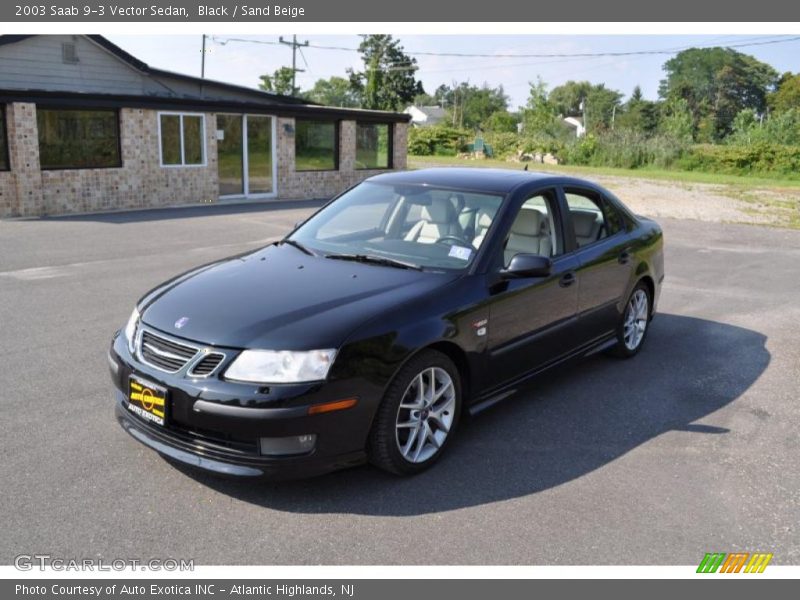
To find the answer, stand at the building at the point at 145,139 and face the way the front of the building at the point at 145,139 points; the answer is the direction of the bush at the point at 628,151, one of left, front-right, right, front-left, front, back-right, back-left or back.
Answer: left

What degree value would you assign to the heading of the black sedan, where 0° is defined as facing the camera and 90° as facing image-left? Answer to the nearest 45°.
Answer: approximately 45°

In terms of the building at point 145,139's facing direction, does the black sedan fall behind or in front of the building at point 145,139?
in front

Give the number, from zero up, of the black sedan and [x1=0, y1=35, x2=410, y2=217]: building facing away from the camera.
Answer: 0

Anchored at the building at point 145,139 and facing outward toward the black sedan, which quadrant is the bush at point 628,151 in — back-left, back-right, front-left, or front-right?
back-left

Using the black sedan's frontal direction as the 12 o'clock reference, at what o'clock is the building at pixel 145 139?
The building is roughly at 4 o'clock from the black sedan.

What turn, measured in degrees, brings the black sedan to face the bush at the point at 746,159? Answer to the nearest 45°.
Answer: approximately 180°

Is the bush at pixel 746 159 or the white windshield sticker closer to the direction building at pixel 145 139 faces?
the white windshield sticker

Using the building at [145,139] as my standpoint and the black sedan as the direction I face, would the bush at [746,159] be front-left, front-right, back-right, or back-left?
back-left

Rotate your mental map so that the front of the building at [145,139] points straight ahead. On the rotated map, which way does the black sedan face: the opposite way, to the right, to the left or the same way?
to the right

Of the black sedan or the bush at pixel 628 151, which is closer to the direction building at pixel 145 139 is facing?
the black sedan

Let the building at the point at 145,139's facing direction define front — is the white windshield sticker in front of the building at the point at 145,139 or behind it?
in front
